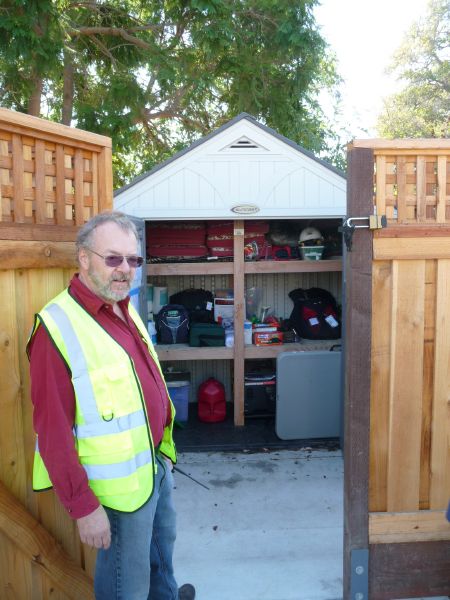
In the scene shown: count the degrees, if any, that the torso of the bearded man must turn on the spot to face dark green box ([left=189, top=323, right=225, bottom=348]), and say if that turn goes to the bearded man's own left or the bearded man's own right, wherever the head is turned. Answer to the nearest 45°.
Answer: approximately 135° to the bearded man's own left

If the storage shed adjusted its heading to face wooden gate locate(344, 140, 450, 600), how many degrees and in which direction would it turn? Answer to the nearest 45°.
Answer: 0° — it already faces it

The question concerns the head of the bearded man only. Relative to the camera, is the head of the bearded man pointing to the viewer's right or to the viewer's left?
to the viewer's right

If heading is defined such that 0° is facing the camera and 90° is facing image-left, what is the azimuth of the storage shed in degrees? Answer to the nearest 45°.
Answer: approximately 0°
